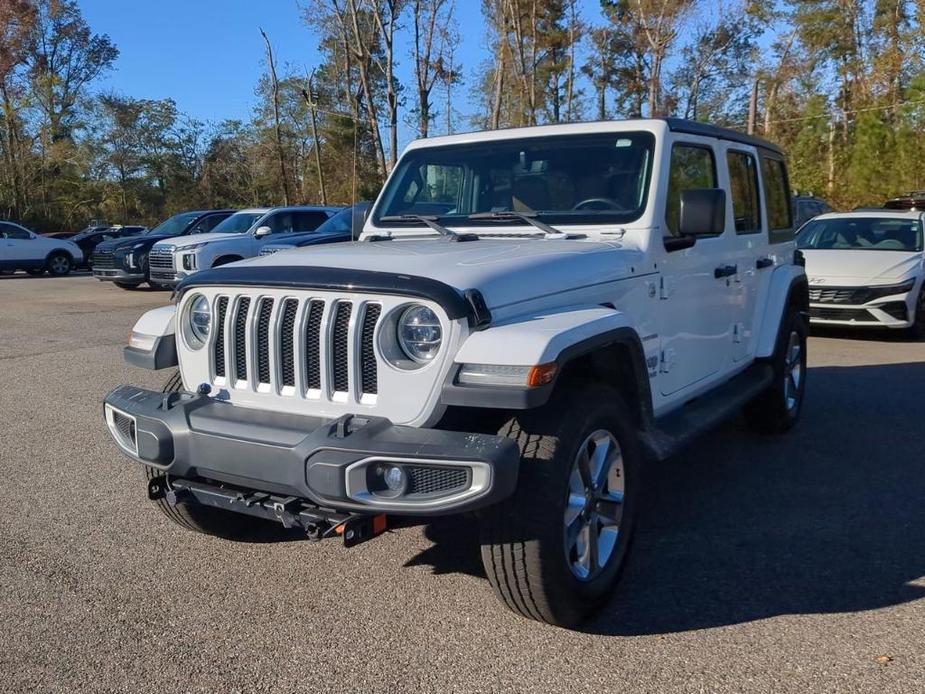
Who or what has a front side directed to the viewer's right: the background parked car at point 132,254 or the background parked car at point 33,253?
the background parked car at point 33,253

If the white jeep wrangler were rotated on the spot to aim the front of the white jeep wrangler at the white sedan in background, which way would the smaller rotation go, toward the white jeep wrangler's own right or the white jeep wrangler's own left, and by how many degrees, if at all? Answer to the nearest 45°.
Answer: approximately 180°

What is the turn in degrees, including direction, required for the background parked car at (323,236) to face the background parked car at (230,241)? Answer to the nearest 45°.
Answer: approximately 90° to its right

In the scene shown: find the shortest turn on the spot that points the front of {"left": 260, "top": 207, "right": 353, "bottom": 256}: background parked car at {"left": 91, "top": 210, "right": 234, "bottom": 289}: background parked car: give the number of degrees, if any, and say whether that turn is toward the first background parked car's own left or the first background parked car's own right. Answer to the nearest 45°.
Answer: approximately 90° to the first background parked car's own right

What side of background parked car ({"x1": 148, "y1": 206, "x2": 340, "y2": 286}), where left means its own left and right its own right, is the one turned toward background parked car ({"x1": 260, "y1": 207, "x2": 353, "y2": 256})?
left

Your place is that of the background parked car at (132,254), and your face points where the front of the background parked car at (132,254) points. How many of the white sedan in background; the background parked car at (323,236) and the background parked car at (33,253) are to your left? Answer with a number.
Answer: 2

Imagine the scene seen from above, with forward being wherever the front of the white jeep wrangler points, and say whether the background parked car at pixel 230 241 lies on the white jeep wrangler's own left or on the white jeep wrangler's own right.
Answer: on the white jeep wrangler's own right

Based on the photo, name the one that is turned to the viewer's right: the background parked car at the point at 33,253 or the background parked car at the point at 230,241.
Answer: the background parked car at the point at 33,253

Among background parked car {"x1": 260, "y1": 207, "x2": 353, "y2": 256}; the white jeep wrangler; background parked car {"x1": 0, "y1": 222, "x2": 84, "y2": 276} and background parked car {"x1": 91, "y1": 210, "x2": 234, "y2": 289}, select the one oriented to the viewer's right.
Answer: background parked car {"x1": 0, "y1": 222, "x2": 84, "y2": 276}

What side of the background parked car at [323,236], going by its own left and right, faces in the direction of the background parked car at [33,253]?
right
